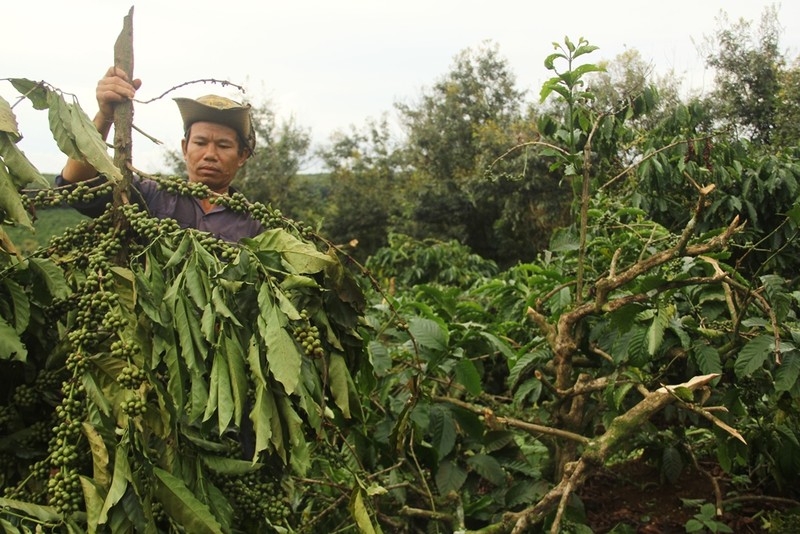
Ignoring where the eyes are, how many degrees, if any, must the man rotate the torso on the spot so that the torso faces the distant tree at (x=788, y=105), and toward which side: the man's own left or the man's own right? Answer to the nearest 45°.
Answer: approximately 135° to the man's own left

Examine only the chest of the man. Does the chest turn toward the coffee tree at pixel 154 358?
yes

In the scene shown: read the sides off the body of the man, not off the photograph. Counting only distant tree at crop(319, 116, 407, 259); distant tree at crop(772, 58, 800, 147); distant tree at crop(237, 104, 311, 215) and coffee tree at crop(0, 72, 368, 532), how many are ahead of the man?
1

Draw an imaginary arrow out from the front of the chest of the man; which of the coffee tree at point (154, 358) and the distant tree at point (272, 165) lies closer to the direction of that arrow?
the coffee tree

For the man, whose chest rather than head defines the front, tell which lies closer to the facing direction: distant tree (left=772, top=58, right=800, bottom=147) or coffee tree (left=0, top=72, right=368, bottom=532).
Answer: the coffee tree

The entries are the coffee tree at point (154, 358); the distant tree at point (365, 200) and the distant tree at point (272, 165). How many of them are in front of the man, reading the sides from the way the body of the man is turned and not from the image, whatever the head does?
1

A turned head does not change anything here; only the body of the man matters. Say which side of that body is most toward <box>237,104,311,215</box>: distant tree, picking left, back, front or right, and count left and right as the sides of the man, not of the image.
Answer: back

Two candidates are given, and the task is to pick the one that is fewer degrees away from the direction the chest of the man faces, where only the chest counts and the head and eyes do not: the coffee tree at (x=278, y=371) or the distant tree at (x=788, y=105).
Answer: the coffee tree

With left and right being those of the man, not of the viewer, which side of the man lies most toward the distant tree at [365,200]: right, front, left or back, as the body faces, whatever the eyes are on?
back

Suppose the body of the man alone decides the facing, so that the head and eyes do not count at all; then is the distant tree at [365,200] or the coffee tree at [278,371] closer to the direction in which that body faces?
the coffee tree

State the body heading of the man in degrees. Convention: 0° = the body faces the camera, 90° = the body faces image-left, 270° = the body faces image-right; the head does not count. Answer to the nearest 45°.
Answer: approximately 0°
